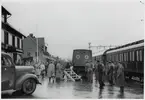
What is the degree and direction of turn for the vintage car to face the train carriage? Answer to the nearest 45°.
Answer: approximately 45° to its left

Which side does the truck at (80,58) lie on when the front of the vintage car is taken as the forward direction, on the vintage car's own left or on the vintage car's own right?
on the vintage car's own left
